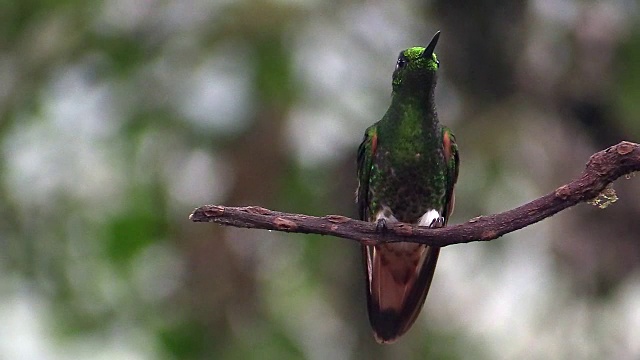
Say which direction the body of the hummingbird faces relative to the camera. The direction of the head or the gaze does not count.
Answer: toward the camera
